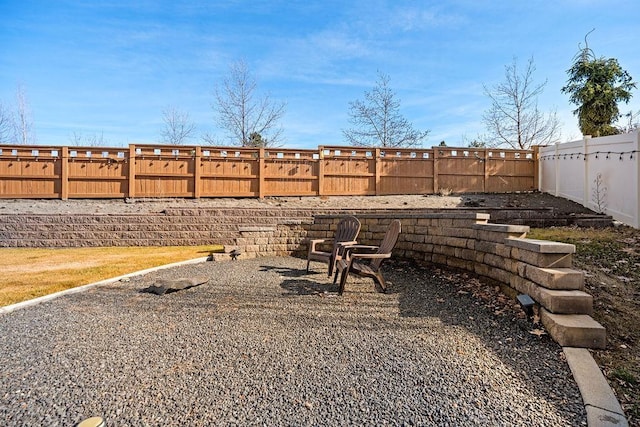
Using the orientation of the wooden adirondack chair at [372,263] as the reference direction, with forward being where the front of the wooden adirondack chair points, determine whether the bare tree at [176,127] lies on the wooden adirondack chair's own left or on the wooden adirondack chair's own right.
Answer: on the wooden adirondack chair's own right

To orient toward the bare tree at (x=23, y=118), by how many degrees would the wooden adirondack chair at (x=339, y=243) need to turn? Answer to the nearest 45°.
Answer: approximately 90° to its right

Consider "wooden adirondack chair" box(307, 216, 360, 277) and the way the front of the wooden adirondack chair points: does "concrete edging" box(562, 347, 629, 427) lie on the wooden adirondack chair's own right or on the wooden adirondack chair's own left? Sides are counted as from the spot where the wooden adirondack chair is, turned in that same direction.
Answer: on the wooden adirondack chair's own left

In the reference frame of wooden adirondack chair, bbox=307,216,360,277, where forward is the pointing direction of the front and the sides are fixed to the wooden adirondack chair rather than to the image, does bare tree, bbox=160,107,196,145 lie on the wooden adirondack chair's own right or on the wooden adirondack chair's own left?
on the wooden adirondack chair's own right

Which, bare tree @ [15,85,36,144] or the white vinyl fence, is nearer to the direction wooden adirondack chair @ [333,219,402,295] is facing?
the bare tree

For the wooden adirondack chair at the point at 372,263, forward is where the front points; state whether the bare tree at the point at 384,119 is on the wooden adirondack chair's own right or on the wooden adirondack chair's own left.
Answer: on the wooden adirondack chair's own right

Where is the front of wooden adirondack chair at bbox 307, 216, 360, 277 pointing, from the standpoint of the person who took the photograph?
facing the viewer and to the left of the viewer

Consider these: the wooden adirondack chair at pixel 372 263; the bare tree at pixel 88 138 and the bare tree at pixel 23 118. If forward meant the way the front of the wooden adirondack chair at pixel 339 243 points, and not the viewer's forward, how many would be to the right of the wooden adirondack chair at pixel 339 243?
2

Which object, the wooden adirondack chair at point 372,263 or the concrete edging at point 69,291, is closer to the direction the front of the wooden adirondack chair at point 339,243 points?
the concrete edging

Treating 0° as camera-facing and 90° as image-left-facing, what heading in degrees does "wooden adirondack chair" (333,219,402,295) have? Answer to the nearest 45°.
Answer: approximately 90°

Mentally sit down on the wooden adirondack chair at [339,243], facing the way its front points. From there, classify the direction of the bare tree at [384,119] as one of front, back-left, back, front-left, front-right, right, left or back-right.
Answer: back-right
